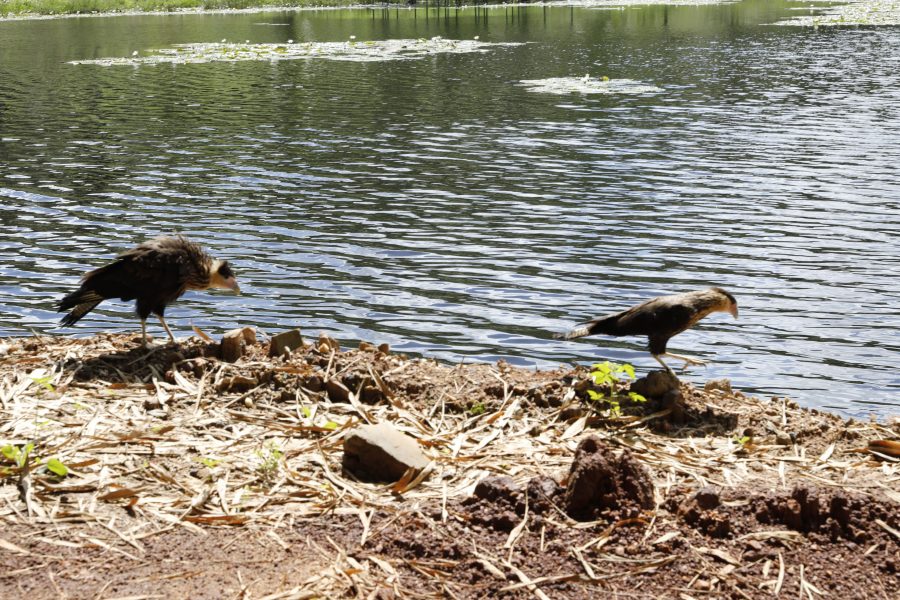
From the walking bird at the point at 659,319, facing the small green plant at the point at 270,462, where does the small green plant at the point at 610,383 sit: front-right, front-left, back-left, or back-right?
front-left

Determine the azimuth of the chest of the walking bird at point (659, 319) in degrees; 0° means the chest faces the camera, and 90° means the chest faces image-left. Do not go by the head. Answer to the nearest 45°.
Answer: approximately 270°

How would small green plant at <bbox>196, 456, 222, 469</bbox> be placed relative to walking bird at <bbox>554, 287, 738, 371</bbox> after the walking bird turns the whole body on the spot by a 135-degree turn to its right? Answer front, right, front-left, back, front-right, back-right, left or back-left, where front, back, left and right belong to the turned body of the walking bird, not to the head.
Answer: front

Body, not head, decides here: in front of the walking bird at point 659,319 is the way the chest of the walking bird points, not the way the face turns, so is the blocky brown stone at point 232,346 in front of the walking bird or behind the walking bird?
behind

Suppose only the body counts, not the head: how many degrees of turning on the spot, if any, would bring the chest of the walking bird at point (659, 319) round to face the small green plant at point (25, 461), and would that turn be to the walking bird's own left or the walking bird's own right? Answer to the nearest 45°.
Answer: approximately 135° to the walking bird's own right

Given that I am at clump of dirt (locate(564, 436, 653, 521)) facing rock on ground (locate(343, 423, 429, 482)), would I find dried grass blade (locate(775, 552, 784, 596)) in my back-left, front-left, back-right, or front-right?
back-left

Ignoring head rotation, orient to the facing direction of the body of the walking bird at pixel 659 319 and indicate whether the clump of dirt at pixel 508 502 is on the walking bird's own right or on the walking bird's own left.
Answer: on the walking bird's own right

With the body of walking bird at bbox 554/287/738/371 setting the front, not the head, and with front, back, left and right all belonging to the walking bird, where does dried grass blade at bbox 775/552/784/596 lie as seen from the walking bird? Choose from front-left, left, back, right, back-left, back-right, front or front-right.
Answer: right

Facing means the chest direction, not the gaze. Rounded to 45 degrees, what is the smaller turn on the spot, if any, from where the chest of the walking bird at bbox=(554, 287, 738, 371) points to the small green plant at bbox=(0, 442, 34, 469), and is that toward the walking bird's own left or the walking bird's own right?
approximately 135° to the walking bird's own right

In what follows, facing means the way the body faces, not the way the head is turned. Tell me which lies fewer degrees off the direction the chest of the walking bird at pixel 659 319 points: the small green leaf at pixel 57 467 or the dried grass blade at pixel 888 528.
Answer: the dried grass blade
